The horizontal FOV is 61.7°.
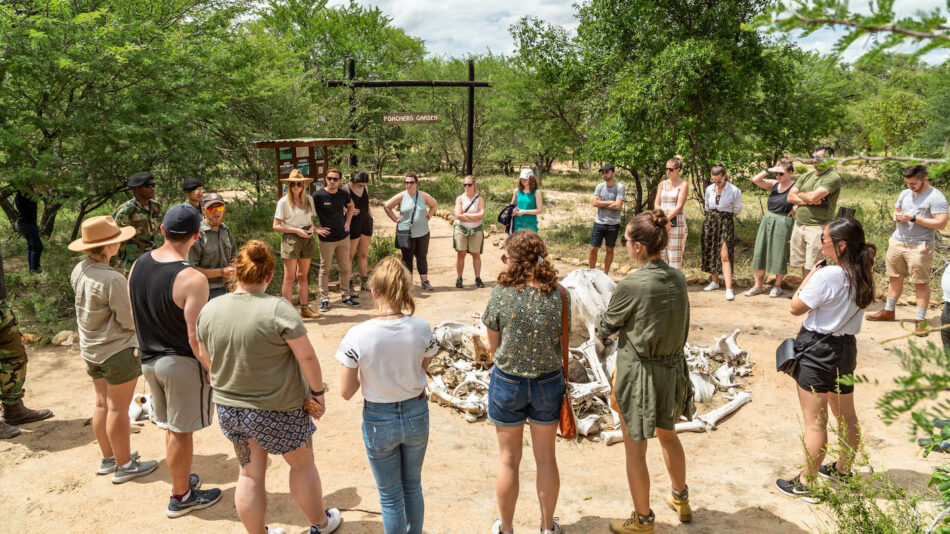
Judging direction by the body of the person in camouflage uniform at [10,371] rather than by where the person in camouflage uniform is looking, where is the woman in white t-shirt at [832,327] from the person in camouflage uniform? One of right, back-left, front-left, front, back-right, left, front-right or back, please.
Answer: front-right

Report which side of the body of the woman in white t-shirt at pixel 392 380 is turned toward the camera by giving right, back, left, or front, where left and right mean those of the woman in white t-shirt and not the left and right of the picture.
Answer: back

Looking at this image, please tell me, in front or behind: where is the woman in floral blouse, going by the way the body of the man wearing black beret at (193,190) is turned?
in front

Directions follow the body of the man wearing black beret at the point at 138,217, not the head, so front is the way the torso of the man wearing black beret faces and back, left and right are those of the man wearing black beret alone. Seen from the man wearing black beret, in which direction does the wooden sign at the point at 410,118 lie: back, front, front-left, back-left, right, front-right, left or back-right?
left

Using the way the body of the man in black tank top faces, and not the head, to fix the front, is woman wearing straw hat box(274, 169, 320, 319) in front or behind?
in front

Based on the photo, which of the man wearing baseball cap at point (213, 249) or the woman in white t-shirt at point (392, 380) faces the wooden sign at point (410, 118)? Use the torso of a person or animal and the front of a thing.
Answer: the woman in white t-shirt

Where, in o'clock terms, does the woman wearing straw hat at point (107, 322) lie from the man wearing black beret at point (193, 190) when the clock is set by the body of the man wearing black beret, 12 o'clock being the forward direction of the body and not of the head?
The woman wearing straw hat is roughly at 2 o'clock from the man wearing black beret.

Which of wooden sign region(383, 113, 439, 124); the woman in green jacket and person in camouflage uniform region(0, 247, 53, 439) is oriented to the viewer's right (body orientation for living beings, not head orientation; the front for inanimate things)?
the person in camouflage uniform

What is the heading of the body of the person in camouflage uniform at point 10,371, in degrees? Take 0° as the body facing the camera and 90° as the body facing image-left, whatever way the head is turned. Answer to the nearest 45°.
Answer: approximately 270°

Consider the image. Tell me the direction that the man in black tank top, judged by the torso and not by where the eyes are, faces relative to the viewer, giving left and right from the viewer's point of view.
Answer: facing away from the viewer and to the right of the viewer

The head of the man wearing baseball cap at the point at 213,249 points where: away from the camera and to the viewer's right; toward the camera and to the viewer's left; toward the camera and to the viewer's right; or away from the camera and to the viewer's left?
toward the camera and to the viewer's right

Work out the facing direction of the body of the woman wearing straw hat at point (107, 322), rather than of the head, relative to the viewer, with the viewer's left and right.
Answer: facing away from the viewer and to the right of the viewer

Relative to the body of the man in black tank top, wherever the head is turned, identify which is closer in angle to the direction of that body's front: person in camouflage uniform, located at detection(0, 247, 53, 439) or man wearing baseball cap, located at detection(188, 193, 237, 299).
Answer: the man wearing baseball cap
